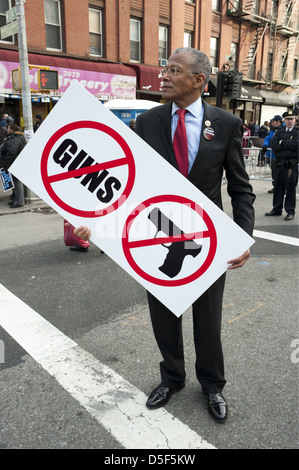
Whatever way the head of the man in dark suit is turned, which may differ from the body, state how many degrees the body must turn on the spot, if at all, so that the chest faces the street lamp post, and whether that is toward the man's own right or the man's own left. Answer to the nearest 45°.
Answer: approximately 135° to the man's own right

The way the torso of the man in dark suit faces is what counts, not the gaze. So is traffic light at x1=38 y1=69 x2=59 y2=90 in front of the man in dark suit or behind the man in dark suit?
behind

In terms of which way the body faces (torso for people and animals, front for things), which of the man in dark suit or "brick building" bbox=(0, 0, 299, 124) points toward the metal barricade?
the brick building

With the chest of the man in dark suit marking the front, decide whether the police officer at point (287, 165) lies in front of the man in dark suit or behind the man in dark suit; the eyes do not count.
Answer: behind

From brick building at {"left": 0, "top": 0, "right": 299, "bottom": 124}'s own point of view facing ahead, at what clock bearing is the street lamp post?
The street lamp post is roughly at 2 o'clock from the brick building.

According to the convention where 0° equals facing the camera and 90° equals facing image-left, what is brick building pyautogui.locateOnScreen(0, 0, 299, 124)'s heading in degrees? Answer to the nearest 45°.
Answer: approximately 315°

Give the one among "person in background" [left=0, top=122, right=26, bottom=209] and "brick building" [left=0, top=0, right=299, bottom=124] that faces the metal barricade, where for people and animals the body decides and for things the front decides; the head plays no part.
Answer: the brick building
